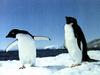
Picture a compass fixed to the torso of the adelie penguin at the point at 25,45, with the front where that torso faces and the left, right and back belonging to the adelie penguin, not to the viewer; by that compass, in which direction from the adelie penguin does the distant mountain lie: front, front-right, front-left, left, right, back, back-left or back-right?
back-left

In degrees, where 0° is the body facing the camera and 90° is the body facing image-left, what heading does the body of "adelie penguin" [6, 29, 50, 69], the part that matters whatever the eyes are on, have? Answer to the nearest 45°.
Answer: approximately 45°

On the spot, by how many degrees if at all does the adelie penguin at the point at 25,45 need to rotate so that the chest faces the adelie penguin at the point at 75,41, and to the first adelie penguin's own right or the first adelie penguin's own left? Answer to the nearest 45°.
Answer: approximately 135° to the first adelie penguin's own left
